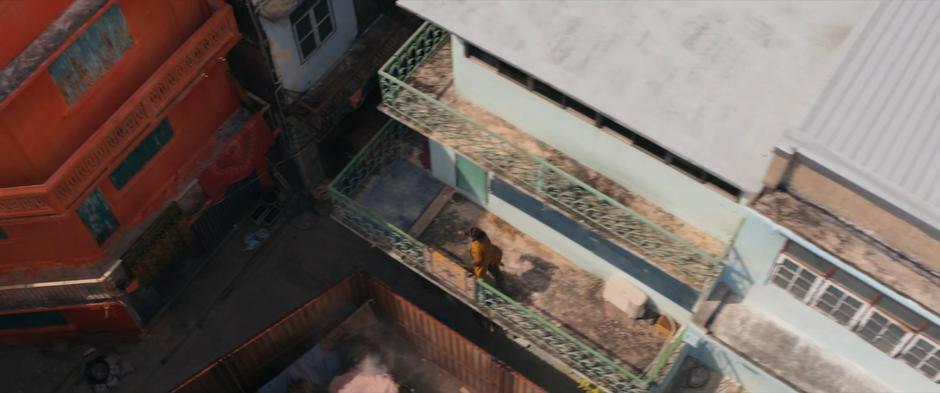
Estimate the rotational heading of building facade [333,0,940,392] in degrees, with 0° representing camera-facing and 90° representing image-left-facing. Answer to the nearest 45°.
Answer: approximately 45°

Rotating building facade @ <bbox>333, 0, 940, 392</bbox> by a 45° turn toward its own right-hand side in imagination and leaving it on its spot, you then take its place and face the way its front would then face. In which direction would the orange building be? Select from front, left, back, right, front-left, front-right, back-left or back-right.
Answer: front
